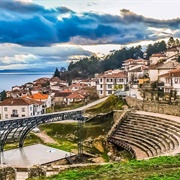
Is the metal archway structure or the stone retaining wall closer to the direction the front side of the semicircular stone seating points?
the metal archway structure

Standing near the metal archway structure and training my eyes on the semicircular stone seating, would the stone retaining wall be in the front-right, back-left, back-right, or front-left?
front-left

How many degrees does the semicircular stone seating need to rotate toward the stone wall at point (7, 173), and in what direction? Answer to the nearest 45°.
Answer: approximately 45° to its left

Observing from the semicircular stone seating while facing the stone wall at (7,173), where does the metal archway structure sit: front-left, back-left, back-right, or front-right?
front-right

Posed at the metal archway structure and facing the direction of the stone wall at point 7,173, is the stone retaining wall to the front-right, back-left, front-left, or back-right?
back-left

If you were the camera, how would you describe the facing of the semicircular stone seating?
facing the viewer and to the left of the viewer

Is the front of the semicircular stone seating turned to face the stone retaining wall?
no

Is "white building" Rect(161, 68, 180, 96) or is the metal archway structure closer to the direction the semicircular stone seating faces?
the metal archway structure

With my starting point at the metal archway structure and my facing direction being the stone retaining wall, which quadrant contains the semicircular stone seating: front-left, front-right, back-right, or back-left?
front-right

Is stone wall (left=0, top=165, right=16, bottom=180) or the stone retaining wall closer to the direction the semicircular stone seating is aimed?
the stone wall

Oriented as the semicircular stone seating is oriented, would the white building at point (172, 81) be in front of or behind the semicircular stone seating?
behind

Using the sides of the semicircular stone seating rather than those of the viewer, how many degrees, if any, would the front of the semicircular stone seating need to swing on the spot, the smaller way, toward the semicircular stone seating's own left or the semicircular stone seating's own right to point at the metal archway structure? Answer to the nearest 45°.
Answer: approximately 45° to the semicircular stone seating's own right
